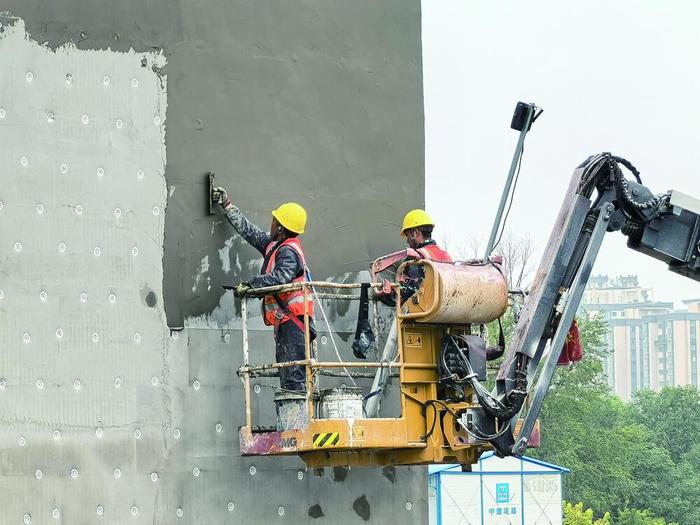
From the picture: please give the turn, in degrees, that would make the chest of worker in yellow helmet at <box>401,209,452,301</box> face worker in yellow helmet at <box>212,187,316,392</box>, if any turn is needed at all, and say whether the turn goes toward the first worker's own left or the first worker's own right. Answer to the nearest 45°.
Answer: approximately 45° to the first worker's own left

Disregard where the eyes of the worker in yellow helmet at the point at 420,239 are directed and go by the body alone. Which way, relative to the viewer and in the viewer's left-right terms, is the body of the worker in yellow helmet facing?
facing to the left of the viewer

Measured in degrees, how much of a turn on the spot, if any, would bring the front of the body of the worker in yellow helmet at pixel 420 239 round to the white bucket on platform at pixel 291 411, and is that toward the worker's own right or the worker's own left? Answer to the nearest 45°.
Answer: approximately 45° to the worker's own left

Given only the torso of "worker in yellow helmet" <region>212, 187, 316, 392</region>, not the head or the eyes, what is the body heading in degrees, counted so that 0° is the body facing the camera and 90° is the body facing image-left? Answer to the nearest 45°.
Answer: approximately 90°

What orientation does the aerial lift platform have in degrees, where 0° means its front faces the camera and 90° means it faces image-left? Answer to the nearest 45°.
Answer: approximately 90°

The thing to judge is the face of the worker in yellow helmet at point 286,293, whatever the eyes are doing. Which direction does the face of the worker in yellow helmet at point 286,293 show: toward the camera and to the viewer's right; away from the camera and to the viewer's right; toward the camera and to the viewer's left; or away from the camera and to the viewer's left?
away from the camera and to the viewer's left

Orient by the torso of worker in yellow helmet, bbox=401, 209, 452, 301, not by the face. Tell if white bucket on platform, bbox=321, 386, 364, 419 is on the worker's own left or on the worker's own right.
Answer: on the worker's own left
